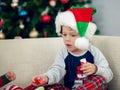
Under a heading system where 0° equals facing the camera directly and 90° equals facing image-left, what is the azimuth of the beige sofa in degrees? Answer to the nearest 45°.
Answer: approximately 0°

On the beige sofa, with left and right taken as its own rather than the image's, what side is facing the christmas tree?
back
